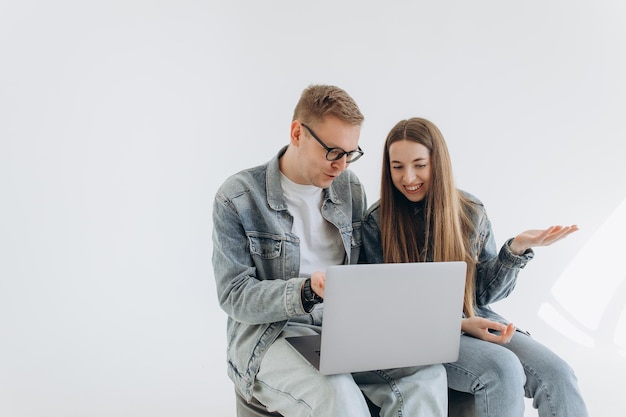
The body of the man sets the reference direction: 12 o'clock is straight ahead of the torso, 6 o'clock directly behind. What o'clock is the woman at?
The woman is roughly at 10 o'clock from the man.

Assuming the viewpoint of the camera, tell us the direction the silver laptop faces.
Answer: facing away from the viewer and to the left of the viewer

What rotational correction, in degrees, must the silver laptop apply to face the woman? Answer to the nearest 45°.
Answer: approximately 90° to its right

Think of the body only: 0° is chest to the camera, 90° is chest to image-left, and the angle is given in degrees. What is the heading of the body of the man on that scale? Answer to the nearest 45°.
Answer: approximately 315°

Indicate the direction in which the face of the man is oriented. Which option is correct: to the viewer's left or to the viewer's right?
to the viewer's right
